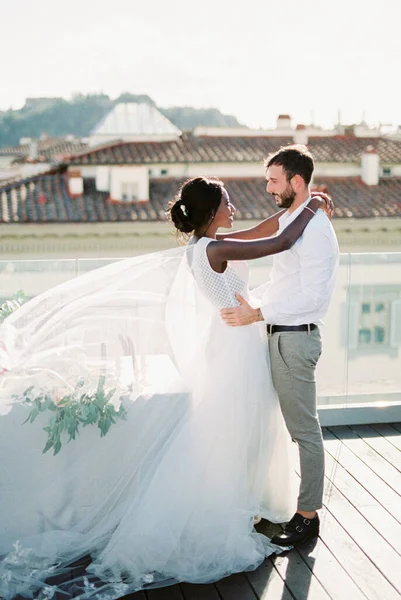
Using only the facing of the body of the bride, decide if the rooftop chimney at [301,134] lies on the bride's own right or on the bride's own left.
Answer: on the bride's own left

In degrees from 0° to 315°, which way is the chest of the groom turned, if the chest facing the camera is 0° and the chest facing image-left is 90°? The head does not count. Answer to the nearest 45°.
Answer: approximately 90°

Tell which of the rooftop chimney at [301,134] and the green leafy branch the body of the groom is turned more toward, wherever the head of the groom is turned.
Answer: the green leafy branch

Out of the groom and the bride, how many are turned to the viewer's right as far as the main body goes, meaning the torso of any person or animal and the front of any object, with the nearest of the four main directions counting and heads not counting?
1

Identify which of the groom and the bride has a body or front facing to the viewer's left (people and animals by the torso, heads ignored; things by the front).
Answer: the groom

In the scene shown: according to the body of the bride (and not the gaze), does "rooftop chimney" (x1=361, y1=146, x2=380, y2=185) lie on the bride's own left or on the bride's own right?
on the bride's own left

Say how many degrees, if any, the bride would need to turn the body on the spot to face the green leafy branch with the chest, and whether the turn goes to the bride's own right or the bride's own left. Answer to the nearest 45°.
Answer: approximately 135° to the bride's own left

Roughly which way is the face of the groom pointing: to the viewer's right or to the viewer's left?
to the viewer's left

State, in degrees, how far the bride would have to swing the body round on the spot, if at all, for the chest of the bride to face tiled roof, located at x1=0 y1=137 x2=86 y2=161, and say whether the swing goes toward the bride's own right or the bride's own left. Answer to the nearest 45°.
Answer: approximately 90° to the bride's own left

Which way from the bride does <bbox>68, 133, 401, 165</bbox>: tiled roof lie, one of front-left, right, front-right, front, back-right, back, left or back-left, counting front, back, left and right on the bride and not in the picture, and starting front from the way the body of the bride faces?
left

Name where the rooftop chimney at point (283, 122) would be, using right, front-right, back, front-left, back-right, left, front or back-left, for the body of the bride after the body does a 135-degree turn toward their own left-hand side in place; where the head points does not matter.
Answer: front-right

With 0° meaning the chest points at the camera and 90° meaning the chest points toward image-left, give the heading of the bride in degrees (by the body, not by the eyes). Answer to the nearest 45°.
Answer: approximately 270°

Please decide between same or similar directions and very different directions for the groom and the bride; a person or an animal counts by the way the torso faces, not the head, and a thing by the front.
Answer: very different directions

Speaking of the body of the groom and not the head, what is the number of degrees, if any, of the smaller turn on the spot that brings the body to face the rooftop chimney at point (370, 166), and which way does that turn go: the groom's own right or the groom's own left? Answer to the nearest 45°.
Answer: approximately 90° to the groom's own right

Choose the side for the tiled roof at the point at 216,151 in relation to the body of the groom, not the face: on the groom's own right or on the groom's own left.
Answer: on the groom's own right

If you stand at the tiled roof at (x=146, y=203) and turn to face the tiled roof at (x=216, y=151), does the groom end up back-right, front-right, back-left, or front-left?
back-right
